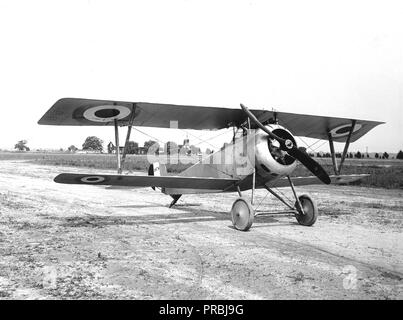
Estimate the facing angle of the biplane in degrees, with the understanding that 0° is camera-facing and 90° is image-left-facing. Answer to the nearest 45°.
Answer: approximately 315°
